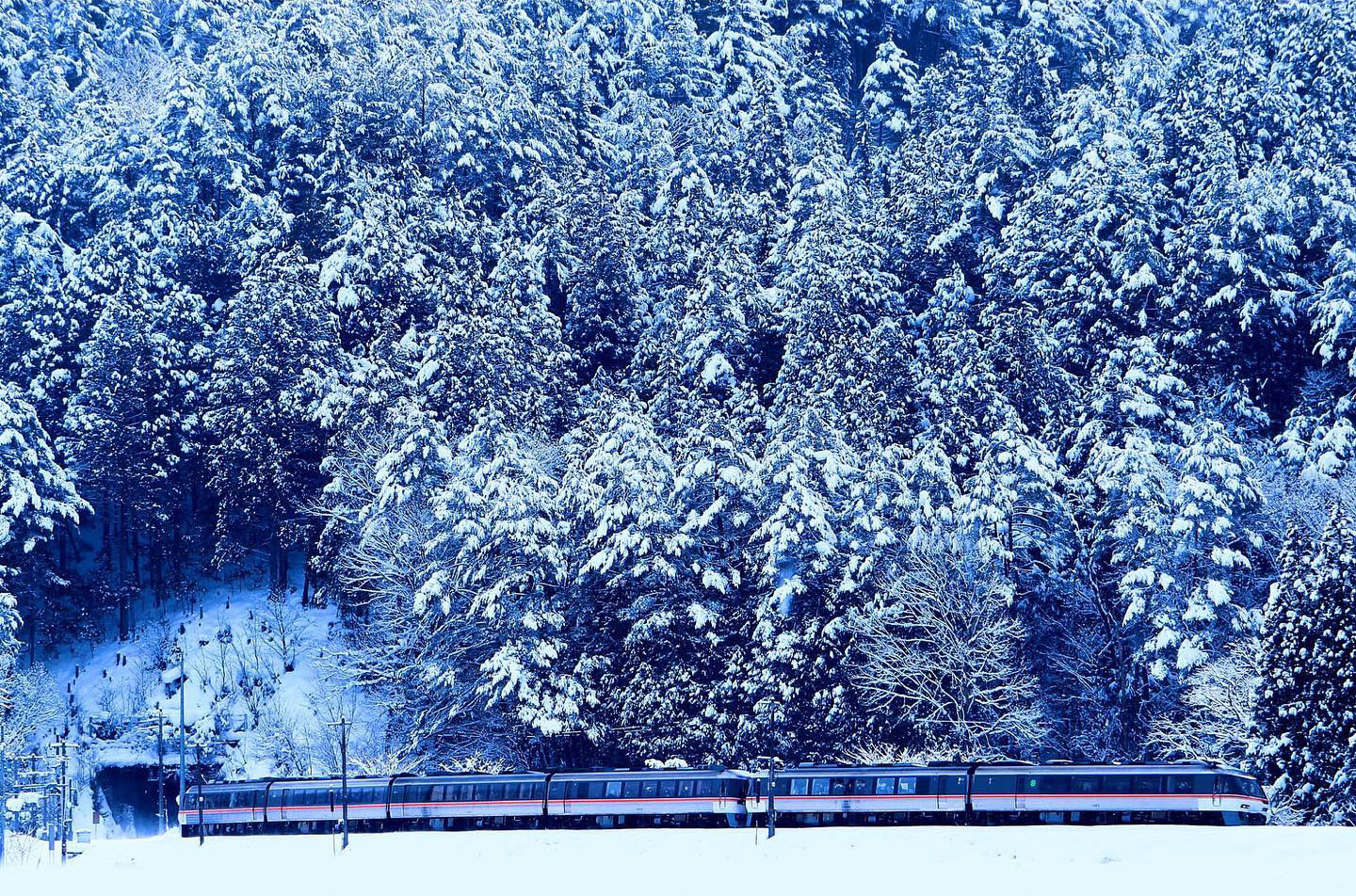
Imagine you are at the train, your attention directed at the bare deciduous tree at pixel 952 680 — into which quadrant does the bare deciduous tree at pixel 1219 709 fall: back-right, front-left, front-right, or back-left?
front-right

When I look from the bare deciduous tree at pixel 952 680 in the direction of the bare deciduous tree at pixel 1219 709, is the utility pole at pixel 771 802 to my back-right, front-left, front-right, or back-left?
back-right

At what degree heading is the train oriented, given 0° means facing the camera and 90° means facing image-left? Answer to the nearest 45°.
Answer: approximately 270°

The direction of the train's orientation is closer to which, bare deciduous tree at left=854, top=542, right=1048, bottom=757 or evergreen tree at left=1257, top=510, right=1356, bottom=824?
the evergreen tree

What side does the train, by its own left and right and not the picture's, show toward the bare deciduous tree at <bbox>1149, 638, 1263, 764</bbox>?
front
